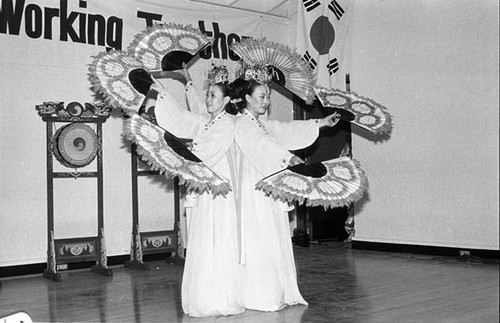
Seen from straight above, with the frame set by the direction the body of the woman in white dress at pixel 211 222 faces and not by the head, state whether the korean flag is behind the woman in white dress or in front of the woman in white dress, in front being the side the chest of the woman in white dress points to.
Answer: behind

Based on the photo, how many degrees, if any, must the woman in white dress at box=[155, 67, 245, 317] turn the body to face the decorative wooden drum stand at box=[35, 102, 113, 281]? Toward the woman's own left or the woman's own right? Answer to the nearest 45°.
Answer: approximately 90° to the woman's own right

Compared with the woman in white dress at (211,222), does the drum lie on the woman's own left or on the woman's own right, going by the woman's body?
on the woman's own right

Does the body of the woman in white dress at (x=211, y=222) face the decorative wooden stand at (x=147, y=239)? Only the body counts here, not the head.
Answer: no
